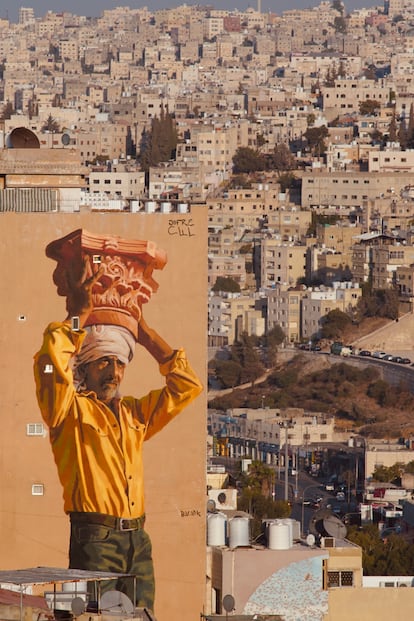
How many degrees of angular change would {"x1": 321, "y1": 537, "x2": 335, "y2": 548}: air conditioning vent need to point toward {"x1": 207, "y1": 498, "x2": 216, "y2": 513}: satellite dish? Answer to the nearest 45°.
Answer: approximately 135° to its right

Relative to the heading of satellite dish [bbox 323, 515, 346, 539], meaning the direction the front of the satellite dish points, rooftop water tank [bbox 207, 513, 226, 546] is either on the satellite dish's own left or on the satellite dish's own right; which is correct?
on the satellite dish's own right

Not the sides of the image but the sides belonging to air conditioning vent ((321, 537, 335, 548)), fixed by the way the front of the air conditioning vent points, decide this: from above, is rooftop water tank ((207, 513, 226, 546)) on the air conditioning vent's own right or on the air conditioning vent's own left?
on the air conditioning vent's own right

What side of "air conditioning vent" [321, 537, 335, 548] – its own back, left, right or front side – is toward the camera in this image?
front

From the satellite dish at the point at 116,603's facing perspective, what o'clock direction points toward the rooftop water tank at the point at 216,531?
The rooftop water tank is roughly at 8 o'clock from the satellite dish.

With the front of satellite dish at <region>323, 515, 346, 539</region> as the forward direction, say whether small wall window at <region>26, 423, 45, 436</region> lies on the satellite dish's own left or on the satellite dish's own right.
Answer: on the satellite dish's own right

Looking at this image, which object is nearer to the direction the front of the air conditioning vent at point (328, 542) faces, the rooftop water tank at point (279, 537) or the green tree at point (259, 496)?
the rooftop water tank
